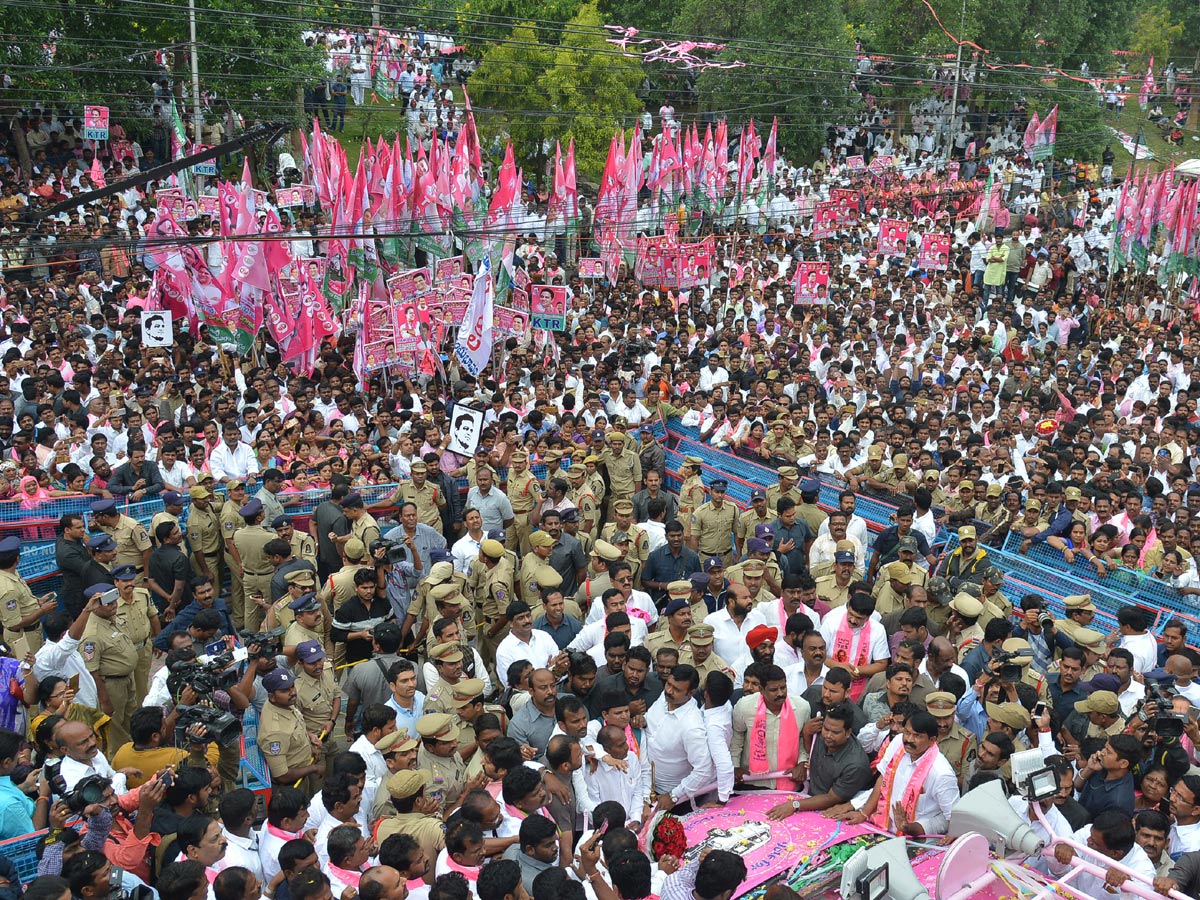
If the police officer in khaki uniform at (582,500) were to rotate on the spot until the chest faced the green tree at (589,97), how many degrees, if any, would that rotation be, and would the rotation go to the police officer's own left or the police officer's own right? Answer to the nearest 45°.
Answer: approximately 135° to the police officer's own right

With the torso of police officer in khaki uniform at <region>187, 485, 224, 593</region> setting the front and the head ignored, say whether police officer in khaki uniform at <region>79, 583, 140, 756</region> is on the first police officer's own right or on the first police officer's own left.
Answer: on the first police officer's own right

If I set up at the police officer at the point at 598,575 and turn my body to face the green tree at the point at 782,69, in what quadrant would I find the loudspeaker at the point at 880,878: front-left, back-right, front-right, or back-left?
back-right

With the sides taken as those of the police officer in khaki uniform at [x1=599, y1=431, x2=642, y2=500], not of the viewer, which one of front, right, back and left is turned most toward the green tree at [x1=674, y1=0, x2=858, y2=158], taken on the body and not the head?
back

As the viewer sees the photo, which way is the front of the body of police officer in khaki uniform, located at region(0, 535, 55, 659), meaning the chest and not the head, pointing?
to the viewer's right

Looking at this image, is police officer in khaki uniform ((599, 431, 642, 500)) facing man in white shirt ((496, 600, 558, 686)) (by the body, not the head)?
yes

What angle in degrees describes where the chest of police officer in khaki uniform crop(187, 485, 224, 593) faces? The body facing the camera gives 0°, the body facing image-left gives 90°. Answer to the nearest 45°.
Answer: approximately 315°

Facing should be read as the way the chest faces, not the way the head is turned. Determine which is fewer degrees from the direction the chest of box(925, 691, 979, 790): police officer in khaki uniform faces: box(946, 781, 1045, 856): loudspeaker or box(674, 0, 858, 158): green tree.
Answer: the loudspeaker

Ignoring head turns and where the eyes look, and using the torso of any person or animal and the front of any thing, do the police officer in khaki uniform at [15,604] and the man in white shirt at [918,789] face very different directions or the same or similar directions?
very different directions
